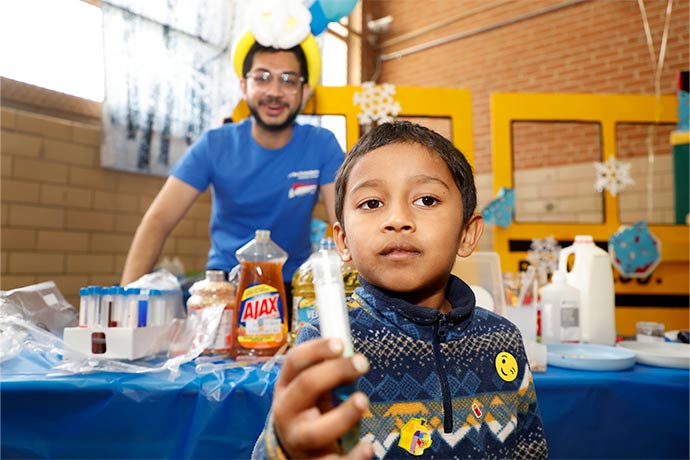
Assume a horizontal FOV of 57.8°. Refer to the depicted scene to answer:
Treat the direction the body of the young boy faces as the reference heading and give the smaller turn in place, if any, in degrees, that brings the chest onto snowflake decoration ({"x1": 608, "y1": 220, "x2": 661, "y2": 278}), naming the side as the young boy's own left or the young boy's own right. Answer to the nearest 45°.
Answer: approximately 135° to the young boy's own left

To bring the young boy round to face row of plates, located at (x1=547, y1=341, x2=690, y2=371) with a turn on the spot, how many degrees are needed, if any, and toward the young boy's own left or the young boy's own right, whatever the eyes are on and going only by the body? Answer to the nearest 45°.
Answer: approximately 135° to the young boy's own left

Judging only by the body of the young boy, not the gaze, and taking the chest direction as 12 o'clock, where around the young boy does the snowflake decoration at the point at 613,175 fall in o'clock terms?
The snowflake decoration is roughly at 7 o'clock from the young boy.

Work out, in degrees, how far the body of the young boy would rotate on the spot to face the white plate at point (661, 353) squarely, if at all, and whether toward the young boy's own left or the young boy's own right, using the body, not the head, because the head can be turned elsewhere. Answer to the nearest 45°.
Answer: approximately 135° to the young boy's own left

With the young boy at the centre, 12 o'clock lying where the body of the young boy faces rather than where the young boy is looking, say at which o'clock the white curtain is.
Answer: The white curtain is roughly at 5 o'clock from the young boy.

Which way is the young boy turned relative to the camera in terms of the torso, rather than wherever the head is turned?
toward the camera

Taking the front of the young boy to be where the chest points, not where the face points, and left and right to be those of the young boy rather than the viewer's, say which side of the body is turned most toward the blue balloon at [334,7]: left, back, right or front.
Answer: back

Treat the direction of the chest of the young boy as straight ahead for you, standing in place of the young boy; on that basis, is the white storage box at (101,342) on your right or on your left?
on your right

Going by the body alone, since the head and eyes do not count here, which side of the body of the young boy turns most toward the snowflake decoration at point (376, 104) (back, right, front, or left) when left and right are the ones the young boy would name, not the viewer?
back
